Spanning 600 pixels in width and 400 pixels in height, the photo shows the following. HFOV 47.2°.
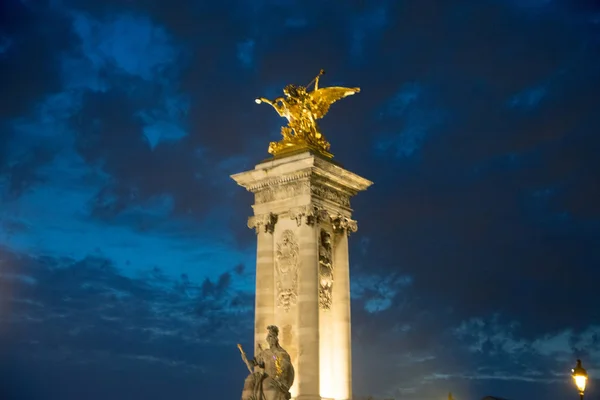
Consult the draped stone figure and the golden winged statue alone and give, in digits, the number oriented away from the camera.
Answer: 0

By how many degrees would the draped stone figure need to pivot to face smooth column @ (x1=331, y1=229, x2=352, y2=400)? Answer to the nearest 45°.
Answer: approximately 180°

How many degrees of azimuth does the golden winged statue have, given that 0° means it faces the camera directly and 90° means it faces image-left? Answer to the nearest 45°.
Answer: approximately 45°

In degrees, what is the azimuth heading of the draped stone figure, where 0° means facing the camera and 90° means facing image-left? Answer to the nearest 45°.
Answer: approximately 45°
